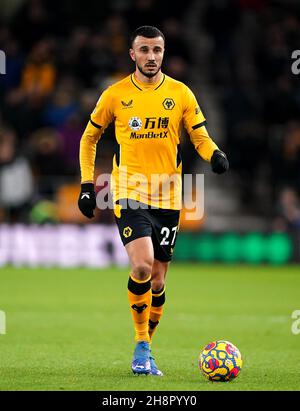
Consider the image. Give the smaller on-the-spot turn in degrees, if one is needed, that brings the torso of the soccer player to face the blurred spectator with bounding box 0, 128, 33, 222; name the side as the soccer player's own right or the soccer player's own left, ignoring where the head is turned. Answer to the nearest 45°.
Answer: approximately 180°

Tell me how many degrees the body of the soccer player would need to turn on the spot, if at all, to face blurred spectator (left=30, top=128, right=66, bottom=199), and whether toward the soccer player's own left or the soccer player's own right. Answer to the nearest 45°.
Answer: approximately 180°

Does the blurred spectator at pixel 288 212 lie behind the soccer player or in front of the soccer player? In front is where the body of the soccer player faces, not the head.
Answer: behind

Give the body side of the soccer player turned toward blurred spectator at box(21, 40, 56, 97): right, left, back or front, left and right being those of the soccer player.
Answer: back

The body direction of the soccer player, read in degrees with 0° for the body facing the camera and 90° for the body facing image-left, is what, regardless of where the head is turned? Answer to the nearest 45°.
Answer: approximately 0°

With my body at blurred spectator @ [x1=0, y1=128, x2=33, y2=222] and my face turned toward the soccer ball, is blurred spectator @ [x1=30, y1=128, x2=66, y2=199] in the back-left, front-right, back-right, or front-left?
back-left

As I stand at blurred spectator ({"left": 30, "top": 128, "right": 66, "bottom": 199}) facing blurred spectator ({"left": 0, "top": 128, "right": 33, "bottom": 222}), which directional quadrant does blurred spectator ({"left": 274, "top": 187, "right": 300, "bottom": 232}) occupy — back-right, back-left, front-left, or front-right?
back-left
